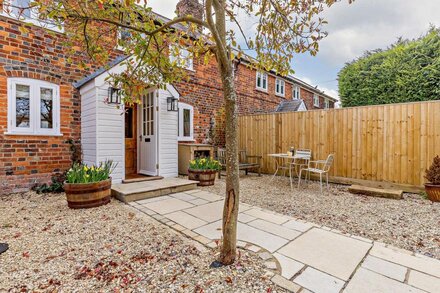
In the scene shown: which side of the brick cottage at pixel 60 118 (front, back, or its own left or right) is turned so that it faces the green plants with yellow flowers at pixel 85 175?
front

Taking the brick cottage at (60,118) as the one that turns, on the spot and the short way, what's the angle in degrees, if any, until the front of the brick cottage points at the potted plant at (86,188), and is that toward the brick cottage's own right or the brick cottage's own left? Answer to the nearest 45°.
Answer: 0° — it already faces it

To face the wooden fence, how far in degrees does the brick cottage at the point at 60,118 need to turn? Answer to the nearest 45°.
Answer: approximately 45° to its left

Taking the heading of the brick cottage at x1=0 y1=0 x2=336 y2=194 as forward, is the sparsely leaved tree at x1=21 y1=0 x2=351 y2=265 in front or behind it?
in front

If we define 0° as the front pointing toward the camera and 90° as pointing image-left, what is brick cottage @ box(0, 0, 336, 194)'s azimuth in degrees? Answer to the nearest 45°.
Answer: approximately 315°

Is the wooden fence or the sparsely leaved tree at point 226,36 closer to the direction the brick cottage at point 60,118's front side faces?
the sparsely leaved tree

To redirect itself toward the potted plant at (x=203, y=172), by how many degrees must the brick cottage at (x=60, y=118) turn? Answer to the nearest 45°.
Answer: approximately 45° to its left

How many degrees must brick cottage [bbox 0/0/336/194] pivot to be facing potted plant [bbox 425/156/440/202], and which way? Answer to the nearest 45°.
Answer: approximately 45° to its left
